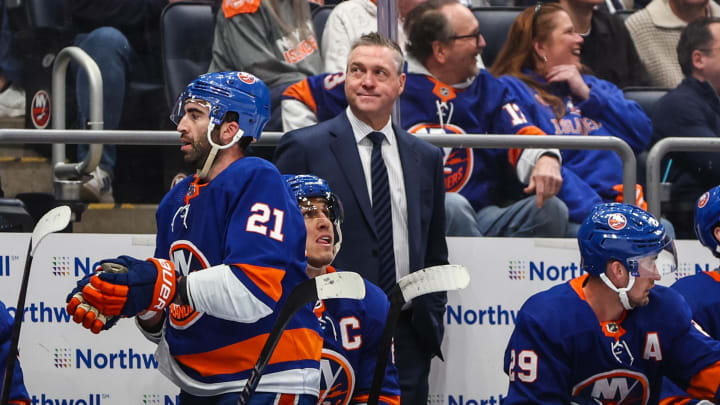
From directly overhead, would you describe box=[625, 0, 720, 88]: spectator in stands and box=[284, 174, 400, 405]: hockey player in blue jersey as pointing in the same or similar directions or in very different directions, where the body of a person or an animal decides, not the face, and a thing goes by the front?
same or similar directions

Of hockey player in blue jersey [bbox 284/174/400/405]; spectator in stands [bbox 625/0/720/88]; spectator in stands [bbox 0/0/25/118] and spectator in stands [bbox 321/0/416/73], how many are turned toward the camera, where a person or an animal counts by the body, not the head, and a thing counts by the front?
4

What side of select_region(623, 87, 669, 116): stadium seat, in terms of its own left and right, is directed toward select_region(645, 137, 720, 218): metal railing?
front

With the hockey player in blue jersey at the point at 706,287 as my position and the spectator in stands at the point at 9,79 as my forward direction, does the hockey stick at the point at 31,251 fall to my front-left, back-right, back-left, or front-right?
front-left

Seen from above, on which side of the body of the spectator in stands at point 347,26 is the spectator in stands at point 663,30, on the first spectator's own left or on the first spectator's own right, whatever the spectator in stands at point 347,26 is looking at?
on the first spectator's own left

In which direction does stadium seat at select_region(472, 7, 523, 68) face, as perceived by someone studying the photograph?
facing the viewer

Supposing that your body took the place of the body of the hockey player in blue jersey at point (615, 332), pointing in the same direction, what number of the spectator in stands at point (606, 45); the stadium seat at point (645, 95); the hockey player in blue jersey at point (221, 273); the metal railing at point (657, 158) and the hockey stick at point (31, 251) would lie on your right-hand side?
2

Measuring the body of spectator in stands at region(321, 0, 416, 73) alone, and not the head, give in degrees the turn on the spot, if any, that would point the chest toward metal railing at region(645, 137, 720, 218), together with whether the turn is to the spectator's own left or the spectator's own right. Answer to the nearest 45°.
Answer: approximately 45° to the spectator's own left

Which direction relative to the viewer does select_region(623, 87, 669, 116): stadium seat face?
toward the camera

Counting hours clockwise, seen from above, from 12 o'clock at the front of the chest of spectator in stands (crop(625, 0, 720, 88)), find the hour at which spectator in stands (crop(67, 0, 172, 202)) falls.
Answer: spectator in stands (crop(67, 0, 172, 202)) is roughly at 2 o'clock from spectator in stands (crop(625, 0, 720, 88)).

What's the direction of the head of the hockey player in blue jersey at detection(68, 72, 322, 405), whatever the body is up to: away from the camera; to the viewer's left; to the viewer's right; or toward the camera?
to the viewer's left

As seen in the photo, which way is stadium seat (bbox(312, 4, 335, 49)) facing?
toward the camera

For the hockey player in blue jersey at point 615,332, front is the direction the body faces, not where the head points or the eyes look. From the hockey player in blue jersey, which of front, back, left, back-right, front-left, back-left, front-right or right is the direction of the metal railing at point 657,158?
back-left
